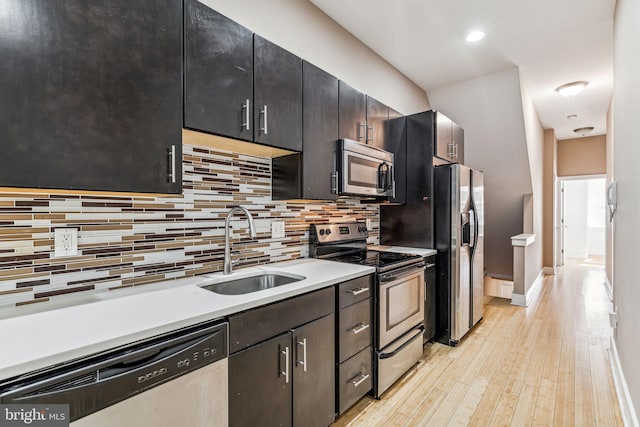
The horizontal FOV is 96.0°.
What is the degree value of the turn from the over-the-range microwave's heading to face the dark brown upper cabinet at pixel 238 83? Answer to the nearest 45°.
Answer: approximately 90° to its right

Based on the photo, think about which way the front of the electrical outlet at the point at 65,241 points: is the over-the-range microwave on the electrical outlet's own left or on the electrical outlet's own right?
on the electrical outlet's own left

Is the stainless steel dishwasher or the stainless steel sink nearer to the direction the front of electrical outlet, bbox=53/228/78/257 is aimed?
the stainless steel dishwasher

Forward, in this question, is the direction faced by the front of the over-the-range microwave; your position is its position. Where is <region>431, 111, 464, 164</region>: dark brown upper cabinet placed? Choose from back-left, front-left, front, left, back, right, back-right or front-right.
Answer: left

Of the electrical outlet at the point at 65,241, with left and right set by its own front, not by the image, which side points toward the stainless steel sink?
left

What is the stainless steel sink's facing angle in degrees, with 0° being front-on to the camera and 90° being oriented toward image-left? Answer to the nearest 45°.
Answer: approximately 315°

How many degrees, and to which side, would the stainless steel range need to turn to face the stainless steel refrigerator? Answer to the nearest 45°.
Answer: approximately 90° to its left

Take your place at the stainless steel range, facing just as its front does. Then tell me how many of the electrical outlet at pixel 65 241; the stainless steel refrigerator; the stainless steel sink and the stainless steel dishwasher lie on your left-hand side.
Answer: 1

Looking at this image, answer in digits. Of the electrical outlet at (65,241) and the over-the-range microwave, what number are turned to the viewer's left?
0

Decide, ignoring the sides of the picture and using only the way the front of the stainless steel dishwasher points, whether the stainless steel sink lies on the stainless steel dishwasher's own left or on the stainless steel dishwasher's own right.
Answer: on the stainless steel dishwasher's own left

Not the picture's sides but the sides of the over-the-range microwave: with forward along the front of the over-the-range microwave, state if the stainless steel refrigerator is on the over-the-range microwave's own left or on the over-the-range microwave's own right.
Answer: on the over-the-range microwave's own left
